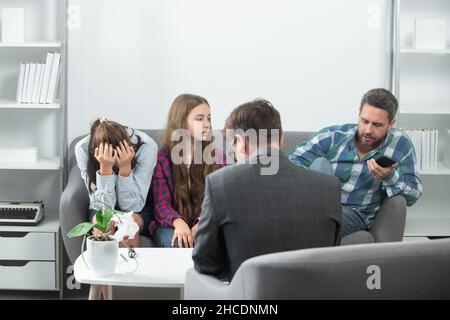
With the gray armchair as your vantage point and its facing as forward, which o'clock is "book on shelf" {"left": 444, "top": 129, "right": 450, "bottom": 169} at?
The book on shelf is roughly at 2 o'clock from the gray armchair.

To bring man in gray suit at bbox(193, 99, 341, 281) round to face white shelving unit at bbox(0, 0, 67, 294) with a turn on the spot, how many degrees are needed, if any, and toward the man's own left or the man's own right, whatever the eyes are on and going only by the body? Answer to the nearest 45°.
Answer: approximately 45° to the man's own left

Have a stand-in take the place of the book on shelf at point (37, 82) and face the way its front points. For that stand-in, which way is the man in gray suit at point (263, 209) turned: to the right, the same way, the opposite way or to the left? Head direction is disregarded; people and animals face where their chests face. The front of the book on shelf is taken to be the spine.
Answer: the opposite way

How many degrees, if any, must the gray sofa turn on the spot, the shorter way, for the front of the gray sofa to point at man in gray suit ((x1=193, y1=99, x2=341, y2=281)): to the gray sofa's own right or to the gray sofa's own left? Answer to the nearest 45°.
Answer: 0° — it already faces them

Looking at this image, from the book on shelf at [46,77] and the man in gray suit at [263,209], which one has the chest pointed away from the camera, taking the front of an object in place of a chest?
the man in gray suit

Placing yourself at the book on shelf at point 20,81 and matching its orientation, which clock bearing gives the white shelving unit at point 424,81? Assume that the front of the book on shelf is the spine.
The white shelving unit is roughly at 9 o'clock from the book on shelf.

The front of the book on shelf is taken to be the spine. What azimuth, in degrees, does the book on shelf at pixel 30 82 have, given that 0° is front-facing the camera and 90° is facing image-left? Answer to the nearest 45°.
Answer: approximately 0°

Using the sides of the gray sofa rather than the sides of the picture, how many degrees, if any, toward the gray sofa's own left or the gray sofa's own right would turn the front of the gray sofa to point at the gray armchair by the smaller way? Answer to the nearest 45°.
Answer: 0° — it already faces it

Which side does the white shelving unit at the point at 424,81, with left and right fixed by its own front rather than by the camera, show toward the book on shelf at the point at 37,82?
right

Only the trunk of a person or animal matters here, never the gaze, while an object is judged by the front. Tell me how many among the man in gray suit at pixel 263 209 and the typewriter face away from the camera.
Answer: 1
